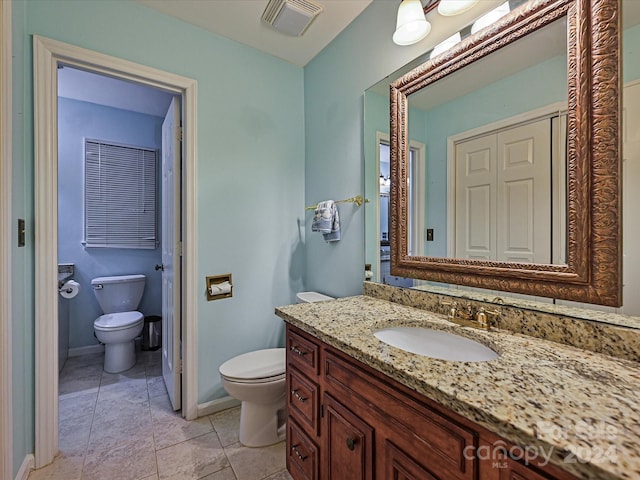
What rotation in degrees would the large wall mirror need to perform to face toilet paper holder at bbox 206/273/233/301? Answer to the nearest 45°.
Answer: approximately 45° to its right

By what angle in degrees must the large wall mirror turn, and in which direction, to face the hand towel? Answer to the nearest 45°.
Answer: approximately 45° to its right

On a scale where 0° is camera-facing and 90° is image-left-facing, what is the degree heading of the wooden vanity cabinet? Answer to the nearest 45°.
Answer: approximately 45°

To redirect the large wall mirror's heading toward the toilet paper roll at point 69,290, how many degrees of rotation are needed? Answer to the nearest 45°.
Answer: approximately 45° to its right

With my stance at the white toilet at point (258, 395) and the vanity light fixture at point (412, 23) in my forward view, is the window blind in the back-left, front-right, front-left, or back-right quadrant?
back-left
